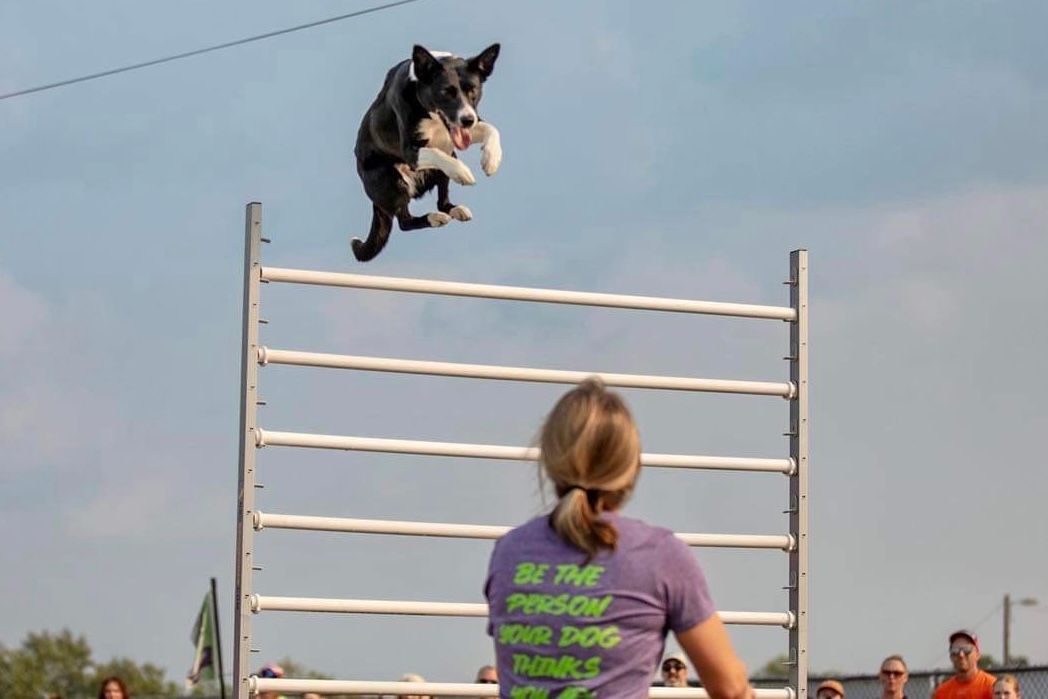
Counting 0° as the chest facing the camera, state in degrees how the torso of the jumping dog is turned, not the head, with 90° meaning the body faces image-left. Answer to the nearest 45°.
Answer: approximately 315°

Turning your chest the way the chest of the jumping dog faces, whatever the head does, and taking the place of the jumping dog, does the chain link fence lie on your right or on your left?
on your left

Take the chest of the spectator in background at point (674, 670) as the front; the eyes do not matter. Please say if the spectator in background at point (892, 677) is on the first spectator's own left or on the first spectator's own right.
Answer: on the first spectator's own left

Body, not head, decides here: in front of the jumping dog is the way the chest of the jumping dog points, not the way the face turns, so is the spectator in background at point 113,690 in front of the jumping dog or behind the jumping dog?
behind

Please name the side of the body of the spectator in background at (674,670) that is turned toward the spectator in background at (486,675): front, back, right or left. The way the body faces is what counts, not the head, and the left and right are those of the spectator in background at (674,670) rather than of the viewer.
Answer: right

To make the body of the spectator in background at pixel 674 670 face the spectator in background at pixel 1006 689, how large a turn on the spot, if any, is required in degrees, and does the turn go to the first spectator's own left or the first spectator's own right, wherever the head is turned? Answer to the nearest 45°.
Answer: approximately 90° to the first spectator's own left

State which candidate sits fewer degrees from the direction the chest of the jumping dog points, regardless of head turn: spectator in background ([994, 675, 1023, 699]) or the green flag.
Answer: the spectator in background

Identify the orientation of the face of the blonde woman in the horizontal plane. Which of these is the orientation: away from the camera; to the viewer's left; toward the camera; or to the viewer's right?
away from the camera
